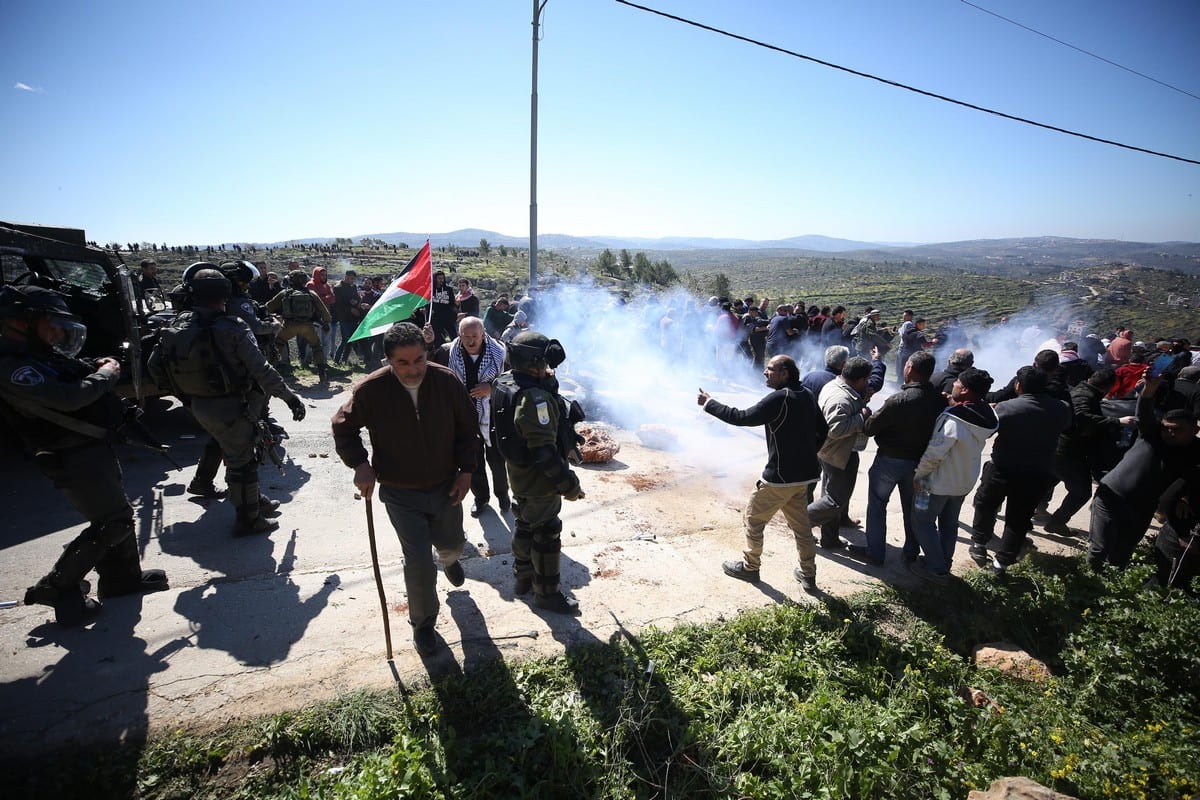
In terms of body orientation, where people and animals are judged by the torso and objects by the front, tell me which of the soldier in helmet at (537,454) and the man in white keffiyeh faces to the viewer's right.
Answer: the soldier in helmet

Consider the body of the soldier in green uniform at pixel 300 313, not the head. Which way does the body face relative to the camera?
away from the camera

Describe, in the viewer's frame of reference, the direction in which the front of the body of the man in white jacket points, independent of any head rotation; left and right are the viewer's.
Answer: facing away from the viewer and to the left of the viewer

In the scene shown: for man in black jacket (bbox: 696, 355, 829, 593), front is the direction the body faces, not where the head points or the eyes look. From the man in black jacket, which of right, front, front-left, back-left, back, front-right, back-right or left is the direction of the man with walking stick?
left

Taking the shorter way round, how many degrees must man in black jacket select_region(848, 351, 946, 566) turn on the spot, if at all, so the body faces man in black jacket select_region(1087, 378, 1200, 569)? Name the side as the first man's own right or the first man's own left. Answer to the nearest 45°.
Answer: approximately 135° to the first man's own right

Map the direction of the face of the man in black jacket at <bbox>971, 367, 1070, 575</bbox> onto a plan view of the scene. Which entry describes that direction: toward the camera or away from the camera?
away from the camera

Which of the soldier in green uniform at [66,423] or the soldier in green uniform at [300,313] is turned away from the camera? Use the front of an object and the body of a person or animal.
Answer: the soldier in green uniform at [300,313]

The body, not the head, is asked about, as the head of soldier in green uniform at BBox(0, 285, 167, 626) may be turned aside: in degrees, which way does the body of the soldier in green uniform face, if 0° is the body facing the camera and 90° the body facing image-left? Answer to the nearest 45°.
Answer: approximately 270°

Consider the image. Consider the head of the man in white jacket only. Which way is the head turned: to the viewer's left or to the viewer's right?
to the viewer's left

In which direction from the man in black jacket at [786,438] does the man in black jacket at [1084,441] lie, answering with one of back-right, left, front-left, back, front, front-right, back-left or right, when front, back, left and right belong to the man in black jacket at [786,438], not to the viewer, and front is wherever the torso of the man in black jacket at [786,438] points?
right

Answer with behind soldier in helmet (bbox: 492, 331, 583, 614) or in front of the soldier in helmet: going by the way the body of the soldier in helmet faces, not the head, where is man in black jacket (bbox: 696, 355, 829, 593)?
in front

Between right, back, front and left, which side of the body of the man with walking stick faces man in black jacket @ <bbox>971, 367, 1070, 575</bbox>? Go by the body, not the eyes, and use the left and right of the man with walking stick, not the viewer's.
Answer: left

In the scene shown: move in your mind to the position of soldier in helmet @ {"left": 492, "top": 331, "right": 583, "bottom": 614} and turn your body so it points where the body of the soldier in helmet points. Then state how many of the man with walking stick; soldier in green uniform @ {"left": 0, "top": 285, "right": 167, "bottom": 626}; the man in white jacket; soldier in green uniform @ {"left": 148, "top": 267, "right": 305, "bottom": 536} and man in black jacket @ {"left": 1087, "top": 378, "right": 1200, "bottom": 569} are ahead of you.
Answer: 2
